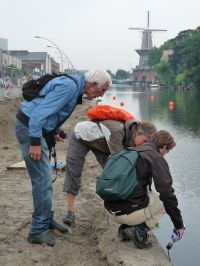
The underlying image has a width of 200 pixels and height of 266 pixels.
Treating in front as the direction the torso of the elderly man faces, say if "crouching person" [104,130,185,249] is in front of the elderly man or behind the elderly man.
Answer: in front

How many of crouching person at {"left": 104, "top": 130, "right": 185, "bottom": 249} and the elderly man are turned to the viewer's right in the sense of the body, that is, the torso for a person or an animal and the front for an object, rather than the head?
2

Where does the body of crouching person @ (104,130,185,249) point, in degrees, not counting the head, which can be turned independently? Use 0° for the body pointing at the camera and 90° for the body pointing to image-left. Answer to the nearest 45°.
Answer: approximately 270°

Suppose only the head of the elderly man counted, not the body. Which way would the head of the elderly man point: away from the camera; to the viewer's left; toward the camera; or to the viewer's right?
to the viewer's right

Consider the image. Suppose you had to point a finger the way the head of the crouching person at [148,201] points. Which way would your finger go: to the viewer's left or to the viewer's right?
to the viewer's right

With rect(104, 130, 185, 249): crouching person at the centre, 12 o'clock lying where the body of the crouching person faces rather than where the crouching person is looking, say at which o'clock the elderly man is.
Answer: The elderly man is roughly at 6 o'clock from the crouching person.

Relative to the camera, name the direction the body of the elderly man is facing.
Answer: to the viewer's right
